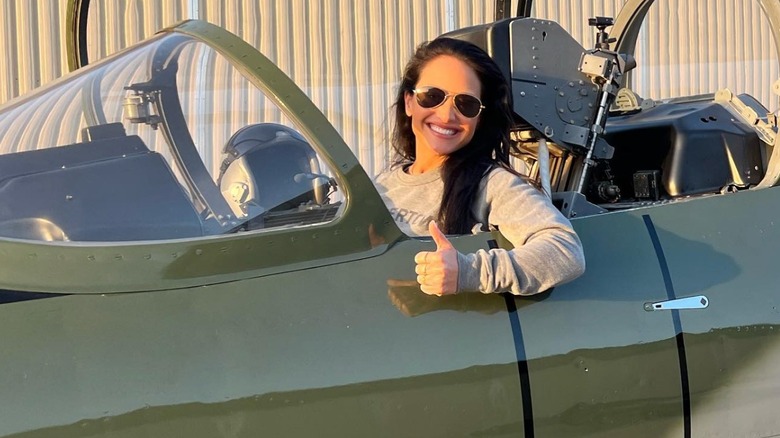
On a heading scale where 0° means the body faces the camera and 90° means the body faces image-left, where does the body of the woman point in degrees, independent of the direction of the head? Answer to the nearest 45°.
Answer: approximately 45°

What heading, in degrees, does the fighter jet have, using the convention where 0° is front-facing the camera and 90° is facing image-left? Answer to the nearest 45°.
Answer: approximately 90°
